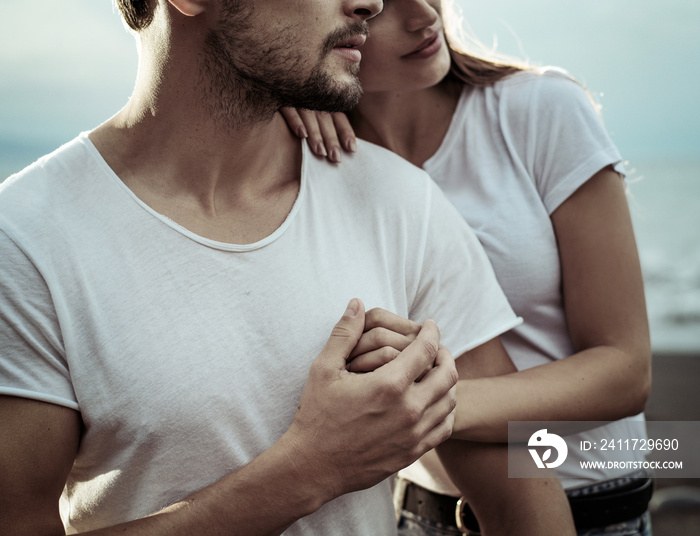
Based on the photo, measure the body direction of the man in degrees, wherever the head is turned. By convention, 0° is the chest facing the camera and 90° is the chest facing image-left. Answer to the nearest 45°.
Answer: approximately 0°

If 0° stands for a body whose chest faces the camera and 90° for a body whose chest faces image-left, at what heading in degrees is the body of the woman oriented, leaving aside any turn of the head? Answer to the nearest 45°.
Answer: approximately 45°

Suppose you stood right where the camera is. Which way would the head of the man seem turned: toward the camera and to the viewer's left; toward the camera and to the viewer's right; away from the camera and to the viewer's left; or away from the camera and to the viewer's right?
toward the camera and to the viewer's right

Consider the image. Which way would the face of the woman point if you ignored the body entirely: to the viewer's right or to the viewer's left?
to the viewer's left

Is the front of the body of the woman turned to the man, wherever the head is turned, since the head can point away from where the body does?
yes
